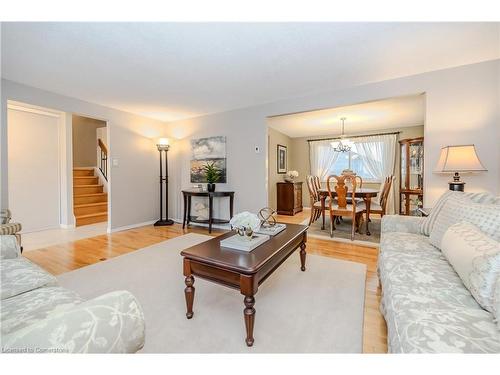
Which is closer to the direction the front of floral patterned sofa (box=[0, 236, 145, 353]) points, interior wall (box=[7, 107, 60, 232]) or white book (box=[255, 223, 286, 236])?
the white book

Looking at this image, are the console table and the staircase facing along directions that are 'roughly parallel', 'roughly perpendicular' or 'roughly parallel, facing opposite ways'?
roughly perpendicular

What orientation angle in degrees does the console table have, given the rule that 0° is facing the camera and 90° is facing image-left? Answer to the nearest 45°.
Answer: approximately 45°

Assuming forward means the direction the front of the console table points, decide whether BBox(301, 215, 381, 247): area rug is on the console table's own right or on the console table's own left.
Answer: on the console table's own left

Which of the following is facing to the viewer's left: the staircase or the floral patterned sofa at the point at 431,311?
the floral patterned sofa

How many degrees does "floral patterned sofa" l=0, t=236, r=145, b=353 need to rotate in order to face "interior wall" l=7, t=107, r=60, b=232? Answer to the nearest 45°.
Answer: approximately 45° to its left

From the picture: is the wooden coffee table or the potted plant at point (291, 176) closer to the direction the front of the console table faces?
the wooden coffee table

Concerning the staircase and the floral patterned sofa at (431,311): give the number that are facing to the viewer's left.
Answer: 1

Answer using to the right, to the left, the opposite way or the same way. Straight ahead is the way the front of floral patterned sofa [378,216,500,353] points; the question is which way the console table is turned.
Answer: to the left

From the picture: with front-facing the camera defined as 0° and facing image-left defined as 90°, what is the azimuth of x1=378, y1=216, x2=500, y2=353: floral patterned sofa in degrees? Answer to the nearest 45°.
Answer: approximately 90°

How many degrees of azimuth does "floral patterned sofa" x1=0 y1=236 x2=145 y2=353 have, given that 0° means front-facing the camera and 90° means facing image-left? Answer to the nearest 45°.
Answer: approximately 225°

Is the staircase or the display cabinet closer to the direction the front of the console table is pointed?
the staircase
